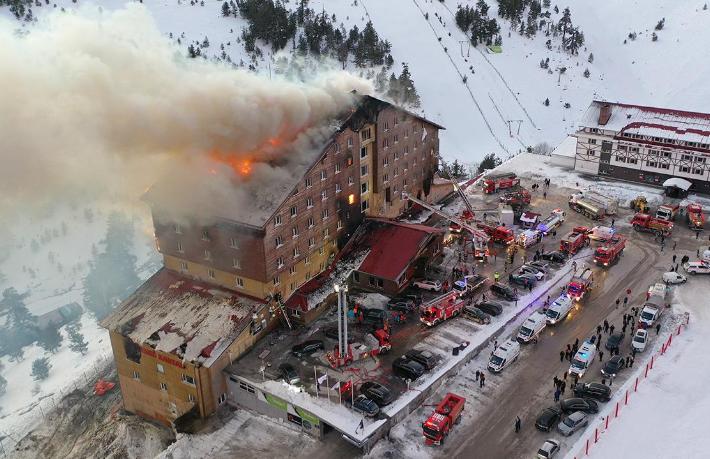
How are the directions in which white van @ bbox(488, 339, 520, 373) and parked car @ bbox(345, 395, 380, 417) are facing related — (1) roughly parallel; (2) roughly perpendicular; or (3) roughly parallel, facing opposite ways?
roughly perpendicular

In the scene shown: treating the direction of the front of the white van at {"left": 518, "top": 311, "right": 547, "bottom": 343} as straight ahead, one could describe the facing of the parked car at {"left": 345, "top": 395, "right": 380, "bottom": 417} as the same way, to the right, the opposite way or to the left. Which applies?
to the left

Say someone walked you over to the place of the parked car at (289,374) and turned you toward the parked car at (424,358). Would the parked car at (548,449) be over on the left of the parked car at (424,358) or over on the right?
right

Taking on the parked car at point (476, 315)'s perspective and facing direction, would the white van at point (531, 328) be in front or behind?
in front

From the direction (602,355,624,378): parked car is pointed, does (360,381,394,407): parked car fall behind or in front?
in front

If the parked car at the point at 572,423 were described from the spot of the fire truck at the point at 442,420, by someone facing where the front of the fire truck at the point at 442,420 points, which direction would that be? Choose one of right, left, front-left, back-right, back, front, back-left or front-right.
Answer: back-left

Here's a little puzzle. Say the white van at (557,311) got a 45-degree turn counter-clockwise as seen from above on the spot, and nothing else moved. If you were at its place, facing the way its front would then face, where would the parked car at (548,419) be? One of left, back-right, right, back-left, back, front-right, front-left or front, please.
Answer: front
